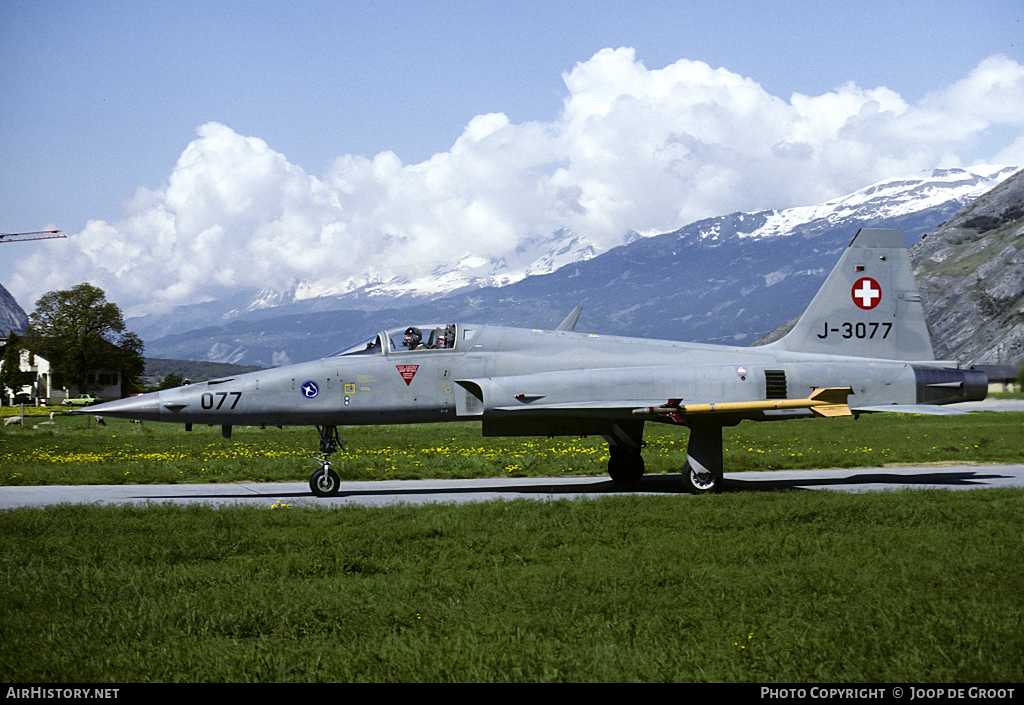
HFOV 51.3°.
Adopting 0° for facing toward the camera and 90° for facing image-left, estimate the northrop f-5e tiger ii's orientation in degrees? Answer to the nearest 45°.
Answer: approximately 90°
